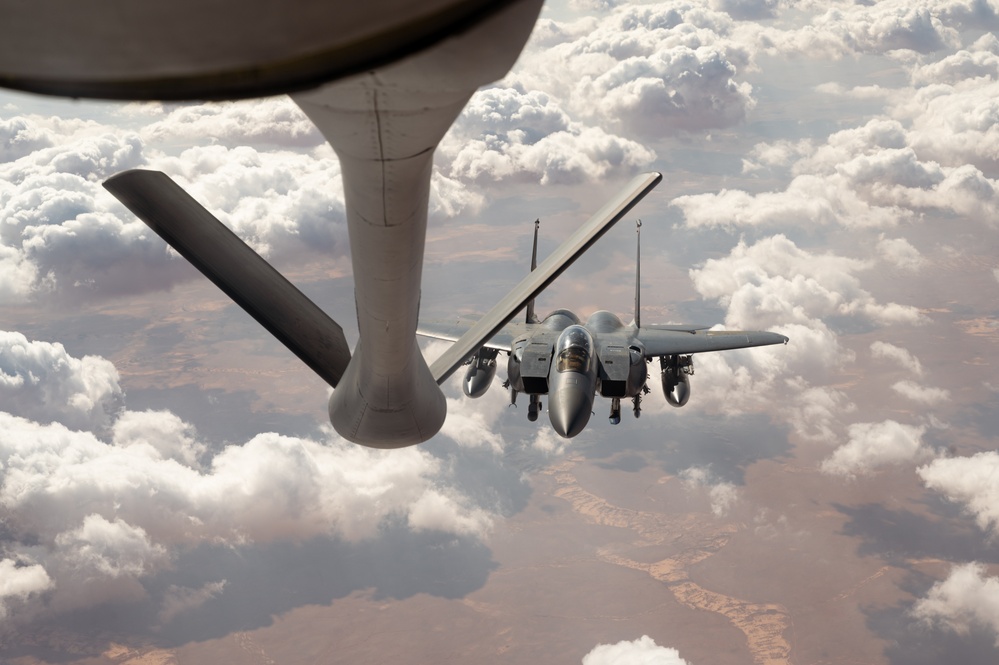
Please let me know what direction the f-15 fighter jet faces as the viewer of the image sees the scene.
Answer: facing the viewer

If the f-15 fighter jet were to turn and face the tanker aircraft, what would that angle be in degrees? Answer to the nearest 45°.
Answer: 0° — it already faces it
